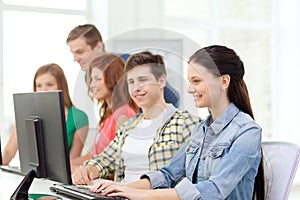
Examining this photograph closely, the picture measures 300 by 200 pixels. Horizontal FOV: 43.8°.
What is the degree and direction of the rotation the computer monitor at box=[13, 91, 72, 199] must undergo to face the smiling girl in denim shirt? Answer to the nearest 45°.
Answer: approximately 45° to its right

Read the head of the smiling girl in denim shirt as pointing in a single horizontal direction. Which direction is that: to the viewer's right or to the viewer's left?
to the viewer's left

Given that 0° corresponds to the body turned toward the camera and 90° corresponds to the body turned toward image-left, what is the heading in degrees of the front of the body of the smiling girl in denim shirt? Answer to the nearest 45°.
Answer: approximately 45°

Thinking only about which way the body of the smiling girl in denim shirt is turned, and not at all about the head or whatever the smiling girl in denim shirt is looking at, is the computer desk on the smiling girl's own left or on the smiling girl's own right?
on the smiling girl's own right

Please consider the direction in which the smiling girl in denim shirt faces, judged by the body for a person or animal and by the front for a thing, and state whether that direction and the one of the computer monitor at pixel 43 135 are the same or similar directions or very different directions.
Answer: very different directions

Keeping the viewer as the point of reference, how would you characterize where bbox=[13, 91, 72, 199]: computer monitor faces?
facing away from the viewer and to the right of the viewer
